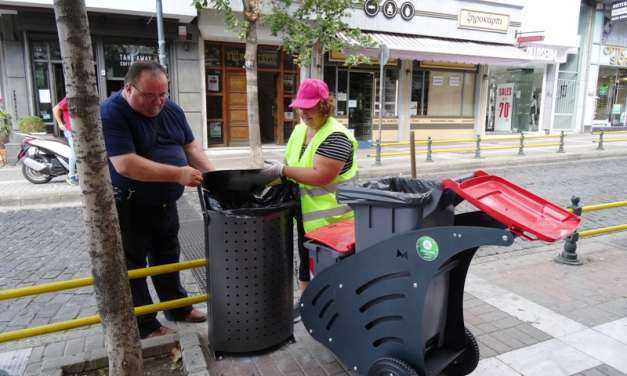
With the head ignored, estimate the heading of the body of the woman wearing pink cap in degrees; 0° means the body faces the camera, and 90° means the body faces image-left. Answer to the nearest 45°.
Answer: approximately 45°

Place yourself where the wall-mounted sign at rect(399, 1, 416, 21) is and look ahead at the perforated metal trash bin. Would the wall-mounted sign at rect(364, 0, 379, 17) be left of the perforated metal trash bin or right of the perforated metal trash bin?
right

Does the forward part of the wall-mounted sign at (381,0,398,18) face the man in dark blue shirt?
yes

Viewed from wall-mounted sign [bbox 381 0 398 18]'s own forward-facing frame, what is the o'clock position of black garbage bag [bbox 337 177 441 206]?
The black garbage bag is roughly at 12 o'clock from the wall-mounted sign.

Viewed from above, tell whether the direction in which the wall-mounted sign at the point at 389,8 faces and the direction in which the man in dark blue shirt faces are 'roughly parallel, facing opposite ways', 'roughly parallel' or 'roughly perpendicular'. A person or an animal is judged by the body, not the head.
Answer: roughly perpendicular

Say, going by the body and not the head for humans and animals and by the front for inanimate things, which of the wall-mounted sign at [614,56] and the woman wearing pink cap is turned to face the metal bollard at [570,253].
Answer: the wall-mounted sign

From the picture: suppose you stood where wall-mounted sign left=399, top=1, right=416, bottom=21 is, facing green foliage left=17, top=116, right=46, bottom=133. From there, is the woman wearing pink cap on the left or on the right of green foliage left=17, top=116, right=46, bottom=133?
left

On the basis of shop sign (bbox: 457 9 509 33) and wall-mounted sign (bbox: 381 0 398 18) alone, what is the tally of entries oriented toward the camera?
2

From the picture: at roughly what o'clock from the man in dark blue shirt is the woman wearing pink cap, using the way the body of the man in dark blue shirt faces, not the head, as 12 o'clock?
The woman wearing pink cap is roughly at 11 o'clock from the man in dark blue shirt.
